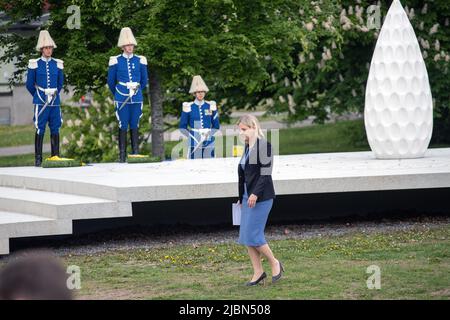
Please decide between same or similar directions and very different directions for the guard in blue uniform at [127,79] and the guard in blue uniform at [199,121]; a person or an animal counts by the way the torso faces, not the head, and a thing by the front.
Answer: same or similar directions

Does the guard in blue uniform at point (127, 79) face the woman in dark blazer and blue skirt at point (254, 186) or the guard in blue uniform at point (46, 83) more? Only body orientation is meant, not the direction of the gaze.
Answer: the woman in dark blazer and blue skirt

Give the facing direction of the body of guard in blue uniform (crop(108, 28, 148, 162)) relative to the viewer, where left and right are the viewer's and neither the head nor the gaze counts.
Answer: facing the viewer

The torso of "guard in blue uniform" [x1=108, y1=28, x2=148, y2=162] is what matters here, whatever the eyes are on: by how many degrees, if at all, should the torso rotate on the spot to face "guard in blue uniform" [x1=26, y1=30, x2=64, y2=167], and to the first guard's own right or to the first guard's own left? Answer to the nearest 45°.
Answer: approximately 90° to the first guard's own right

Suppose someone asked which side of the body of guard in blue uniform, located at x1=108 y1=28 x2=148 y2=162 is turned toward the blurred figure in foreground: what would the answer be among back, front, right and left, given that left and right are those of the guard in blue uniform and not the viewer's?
front

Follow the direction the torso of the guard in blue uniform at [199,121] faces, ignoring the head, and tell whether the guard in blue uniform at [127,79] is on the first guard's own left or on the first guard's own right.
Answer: on the first guard's own right

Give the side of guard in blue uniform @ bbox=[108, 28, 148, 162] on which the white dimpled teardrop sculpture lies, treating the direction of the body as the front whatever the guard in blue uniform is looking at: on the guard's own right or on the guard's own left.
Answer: on the guard's own left

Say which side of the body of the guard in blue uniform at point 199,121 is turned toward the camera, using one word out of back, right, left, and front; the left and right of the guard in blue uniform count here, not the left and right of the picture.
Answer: front
